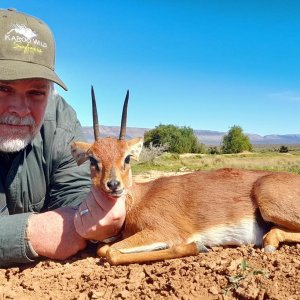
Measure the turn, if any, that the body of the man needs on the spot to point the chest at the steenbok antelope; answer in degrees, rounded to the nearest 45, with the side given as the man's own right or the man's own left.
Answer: approximately 90° to the man's own left

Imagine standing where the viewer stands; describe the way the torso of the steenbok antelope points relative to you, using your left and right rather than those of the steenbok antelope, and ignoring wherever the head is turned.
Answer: facing to the left of the viewer

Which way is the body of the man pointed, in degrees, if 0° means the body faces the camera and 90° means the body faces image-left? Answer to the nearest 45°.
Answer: approximately 0°

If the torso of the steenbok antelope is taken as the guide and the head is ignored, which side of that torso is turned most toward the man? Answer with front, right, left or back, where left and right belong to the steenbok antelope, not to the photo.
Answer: front

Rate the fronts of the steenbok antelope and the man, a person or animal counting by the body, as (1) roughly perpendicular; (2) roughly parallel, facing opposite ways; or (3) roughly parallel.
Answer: roughly perpendicular
